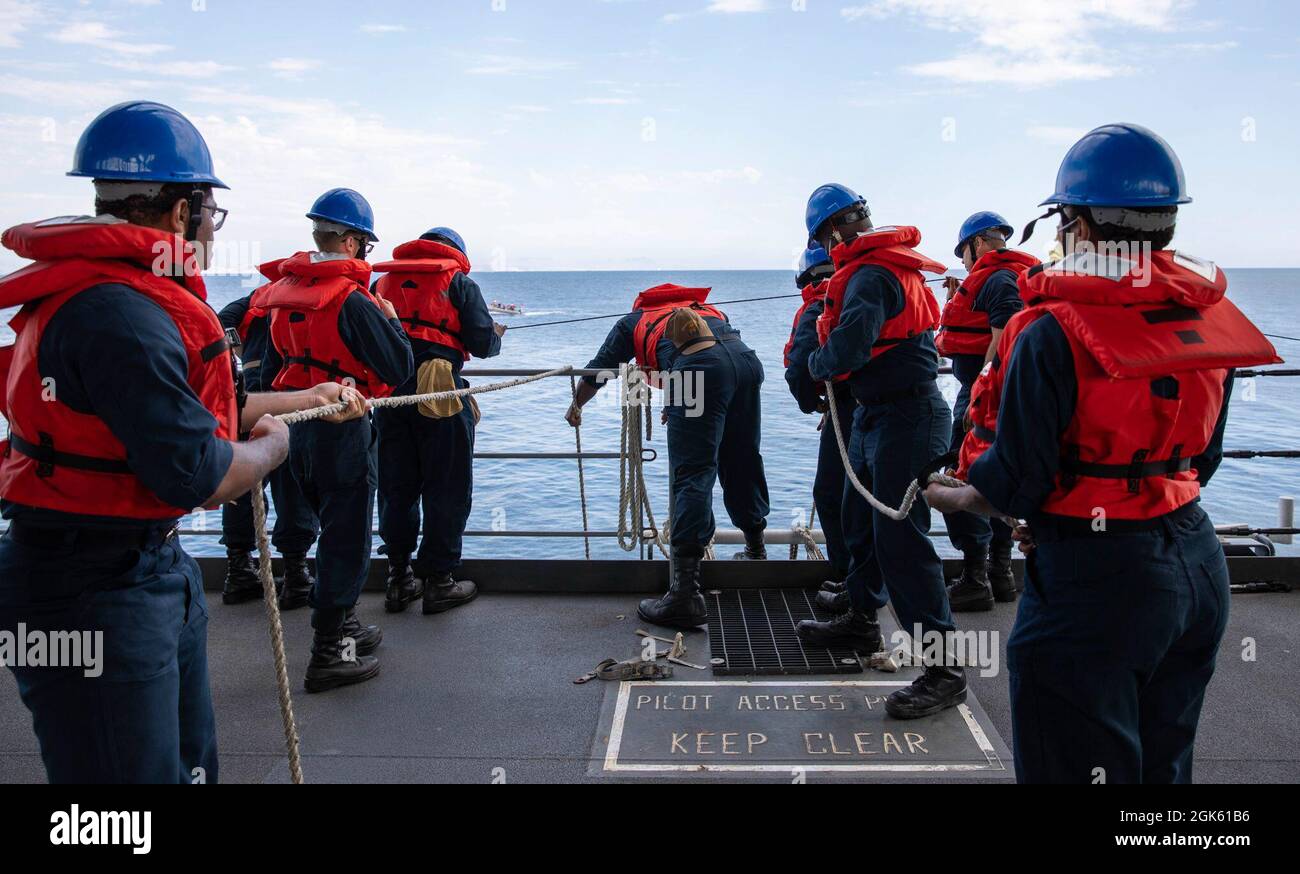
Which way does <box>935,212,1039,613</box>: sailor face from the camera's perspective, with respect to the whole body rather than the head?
to the viewer's left

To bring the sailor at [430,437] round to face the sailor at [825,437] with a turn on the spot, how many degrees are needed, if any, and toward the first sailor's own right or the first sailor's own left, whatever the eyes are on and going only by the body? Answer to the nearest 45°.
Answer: approximately 45° to the first sailor's own right

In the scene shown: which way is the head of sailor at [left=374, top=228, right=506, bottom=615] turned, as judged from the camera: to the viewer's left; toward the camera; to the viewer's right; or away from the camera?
away from the camera

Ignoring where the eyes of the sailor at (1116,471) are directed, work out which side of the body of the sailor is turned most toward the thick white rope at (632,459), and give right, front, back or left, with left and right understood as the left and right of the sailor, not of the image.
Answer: front

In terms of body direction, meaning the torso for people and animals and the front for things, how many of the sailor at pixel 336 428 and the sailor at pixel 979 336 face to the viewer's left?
1

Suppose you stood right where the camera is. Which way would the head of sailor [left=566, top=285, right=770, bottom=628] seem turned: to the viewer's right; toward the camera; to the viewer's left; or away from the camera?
away from the camera
